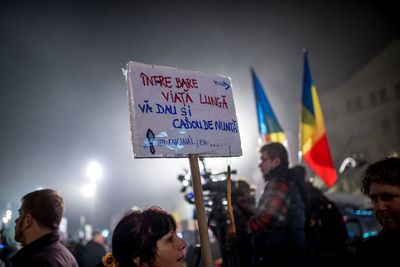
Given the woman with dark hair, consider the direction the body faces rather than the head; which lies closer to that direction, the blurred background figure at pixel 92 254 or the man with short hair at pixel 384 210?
the man with short hair

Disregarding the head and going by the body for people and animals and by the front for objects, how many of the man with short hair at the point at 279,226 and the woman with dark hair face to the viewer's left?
1

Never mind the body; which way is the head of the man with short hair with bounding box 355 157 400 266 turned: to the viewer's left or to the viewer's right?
to the viewer's left

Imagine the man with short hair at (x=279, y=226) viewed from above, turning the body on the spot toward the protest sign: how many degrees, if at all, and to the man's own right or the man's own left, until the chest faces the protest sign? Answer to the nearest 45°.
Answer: approximately 45° to the man's own left

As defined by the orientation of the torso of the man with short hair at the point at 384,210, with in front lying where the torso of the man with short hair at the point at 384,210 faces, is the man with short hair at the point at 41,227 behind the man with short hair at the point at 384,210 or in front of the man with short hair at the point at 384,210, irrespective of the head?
in front

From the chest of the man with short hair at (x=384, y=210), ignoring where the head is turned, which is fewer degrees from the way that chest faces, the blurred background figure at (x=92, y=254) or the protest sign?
the protest sign

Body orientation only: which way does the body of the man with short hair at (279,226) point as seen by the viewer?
to the viewer's left

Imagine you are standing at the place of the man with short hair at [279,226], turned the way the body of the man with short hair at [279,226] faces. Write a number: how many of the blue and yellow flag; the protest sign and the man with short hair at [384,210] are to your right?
1

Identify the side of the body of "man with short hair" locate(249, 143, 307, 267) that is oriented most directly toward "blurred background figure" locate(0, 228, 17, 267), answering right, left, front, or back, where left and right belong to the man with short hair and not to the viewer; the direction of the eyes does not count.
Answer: front
